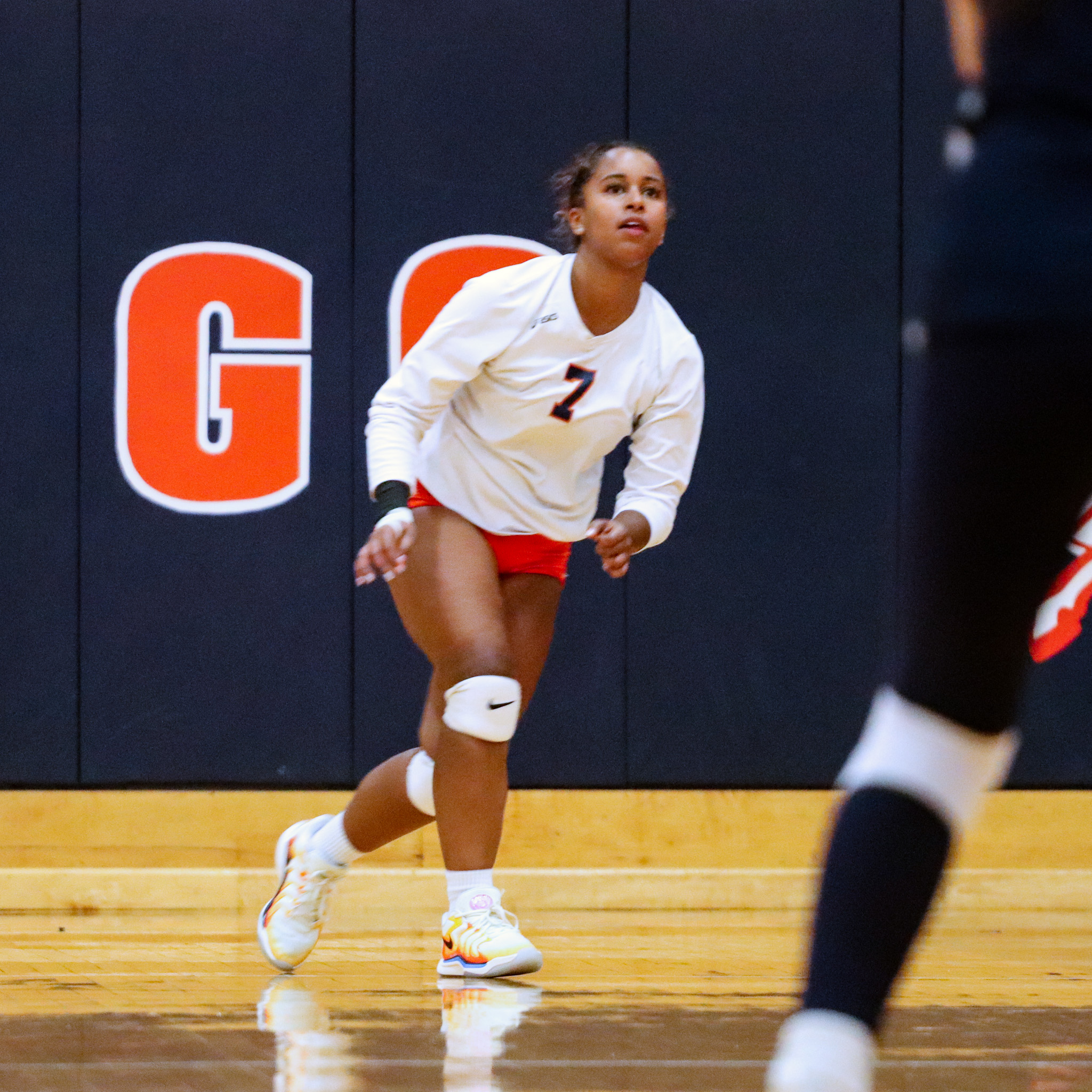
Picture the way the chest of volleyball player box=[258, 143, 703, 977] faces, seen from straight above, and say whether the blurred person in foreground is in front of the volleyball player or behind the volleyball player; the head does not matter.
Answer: in front

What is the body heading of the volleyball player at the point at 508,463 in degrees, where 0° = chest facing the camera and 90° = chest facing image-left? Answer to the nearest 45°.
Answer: approximately 315°

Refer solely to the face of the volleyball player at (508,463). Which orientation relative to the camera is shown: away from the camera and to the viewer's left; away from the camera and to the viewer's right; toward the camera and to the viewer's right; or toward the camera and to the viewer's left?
toward the camera and to the viewer's right
